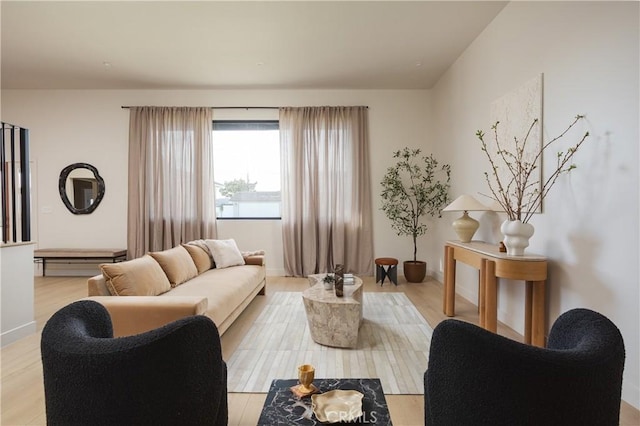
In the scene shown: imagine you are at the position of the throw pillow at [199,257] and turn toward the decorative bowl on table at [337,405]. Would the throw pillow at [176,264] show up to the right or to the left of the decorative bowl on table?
right

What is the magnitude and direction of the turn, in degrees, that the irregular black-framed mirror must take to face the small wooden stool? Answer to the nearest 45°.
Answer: approximately 45° to its left

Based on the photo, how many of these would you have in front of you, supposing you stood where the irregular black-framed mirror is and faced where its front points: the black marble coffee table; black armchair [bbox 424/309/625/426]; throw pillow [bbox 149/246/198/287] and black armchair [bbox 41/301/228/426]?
4

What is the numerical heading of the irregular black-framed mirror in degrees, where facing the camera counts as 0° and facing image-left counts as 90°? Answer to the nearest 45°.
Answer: approximately 0°

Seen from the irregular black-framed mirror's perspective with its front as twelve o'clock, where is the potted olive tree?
The potted olive tree is roughly at 10 o'clock from the irregular black-framed mirror.

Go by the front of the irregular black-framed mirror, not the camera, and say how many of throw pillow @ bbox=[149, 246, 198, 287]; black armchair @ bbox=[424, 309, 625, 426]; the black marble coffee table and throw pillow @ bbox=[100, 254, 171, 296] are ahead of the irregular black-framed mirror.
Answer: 4

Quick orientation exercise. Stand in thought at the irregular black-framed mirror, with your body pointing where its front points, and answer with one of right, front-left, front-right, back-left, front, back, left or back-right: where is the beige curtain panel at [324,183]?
front-left
